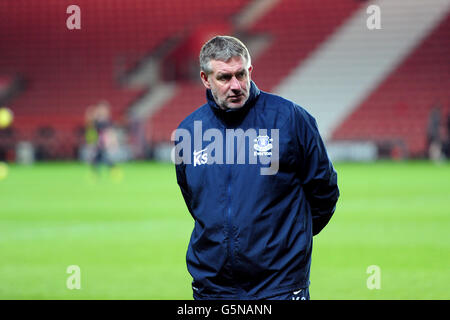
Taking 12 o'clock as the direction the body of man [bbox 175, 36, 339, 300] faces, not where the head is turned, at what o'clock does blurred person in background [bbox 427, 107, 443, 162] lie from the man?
The blurred person in background is roughly at 5 o'clock from the man.

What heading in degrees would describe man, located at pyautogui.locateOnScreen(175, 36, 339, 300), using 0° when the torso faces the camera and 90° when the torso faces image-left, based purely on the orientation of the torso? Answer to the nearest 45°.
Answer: approximately 45°
